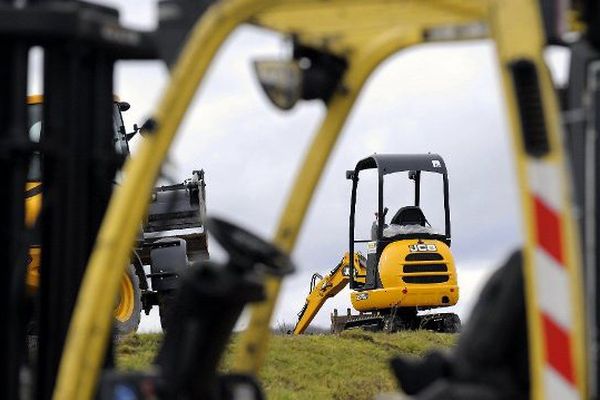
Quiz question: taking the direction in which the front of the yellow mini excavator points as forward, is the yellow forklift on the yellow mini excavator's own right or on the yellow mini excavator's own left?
on the yellow mini excavator's own left

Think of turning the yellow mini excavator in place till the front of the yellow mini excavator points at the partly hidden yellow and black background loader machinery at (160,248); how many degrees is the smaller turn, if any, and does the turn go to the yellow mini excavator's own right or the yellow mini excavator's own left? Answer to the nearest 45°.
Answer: approximately 90° to the yellow mini excavator's own left

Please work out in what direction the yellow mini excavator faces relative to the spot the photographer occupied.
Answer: facing away from the viewer and to the left of the viewer
